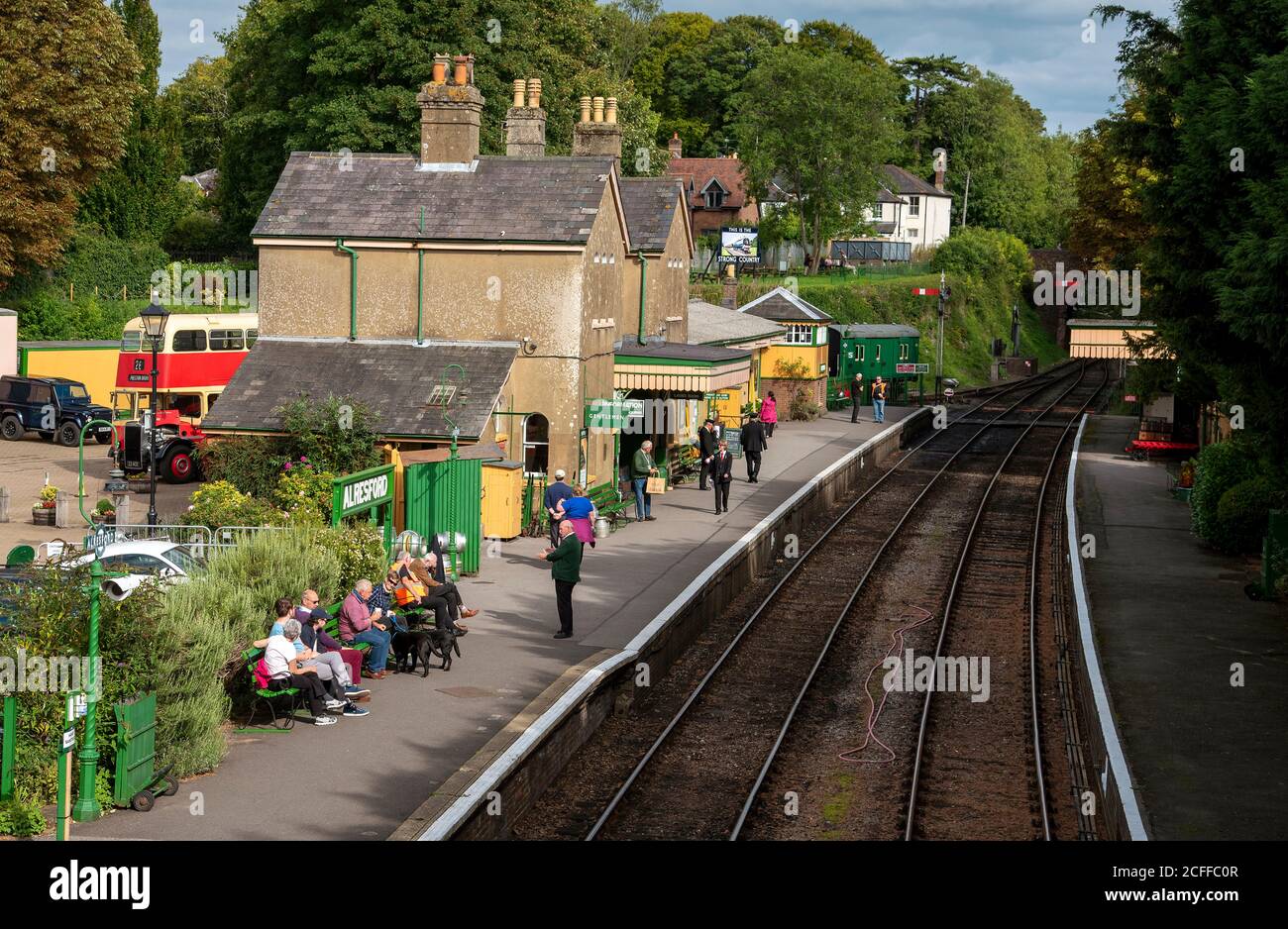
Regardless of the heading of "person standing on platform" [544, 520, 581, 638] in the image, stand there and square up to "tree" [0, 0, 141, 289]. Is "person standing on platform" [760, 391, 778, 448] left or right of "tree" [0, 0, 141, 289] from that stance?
right

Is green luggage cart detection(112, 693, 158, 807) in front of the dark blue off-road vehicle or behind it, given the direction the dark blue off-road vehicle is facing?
in front

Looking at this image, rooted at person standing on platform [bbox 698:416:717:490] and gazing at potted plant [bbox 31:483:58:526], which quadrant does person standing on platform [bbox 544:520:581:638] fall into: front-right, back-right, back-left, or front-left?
front-left

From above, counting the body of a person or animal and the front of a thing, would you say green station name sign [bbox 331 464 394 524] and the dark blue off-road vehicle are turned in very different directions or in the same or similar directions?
same or similar directions

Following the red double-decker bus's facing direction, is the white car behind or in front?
in front

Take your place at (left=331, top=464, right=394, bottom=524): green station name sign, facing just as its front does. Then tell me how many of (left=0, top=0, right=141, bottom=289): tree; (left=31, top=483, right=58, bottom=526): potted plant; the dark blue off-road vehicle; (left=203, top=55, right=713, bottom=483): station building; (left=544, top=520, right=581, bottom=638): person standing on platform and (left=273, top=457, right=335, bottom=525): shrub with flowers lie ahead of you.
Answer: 1

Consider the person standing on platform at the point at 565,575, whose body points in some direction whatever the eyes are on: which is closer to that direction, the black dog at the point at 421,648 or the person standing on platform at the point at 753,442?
the black dog

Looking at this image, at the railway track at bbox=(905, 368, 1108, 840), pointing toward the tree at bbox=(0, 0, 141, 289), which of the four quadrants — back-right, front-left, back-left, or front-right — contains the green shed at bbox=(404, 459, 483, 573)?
front-left

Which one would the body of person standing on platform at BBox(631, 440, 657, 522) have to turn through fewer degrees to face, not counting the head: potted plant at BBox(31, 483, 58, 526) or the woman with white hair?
the woman with white hair

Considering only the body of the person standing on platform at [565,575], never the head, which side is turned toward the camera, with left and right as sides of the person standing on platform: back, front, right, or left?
left

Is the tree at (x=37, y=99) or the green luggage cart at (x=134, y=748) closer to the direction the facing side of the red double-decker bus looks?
the green luggage cart

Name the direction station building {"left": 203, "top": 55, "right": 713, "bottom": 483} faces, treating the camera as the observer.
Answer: facing to the right of the viewer
